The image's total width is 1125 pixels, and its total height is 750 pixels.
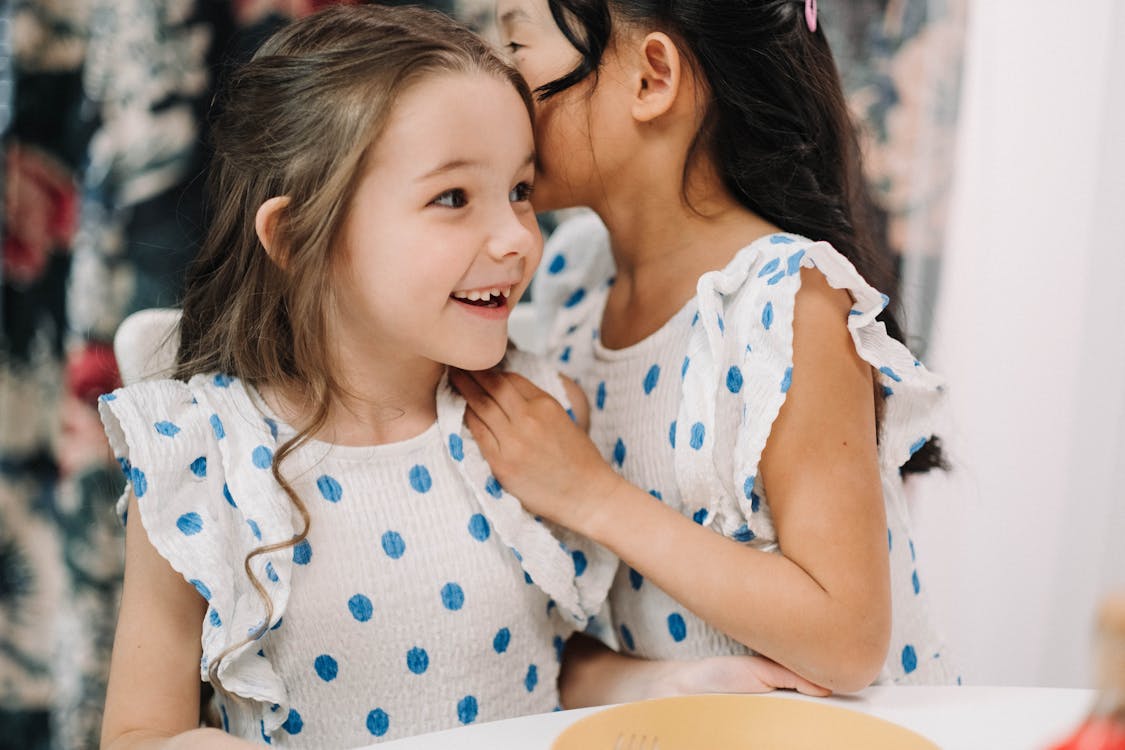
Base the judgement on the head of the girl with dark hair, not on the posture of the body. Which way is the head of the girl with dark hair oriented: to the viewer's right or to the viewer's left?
to the viewer's left

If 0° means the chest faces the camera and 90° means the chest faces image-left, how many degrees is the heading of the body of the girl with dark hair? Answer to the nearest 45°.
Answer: approximately 45°
